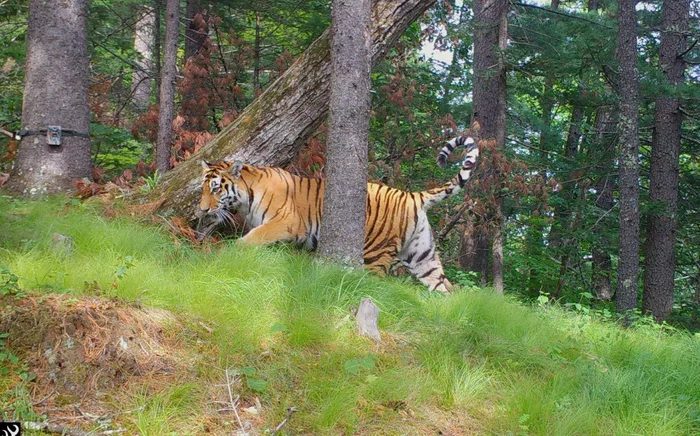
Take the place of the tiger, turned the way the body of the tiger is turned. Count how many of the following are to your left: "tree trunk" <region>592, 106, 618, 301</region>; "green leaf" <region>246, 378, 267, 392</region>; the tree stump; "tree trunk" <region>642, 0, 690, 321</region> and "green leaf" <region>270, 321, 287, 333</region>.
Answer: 3

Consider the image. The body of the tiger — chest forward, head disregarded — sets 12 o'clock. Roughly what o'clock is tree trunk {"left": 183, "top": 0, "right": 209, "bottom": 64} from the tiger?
The tree trunk is roughly at 2 o'clock from the tiger.

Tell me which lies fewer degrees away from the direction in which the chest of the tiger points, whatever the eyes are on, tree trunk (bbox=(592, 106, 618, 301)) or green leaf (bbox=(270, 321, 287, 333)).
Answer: the green leaf

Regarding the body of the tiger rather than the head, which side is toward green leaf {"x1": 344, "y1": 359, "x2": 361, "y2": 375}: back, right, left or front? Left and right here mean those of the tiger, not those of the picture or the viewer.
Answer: left

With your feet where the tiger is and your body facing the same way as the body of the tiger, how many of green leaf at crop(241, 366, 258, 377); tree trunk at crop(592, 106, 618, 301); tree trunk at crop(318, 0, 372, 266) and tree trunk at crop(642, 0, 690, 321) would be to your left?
2

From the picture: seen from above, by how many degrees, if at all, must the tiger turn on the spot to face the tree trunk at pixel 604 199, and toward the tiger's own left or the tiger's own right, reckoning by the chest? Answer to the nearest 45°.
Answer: approximately 135° to the tiger's own right

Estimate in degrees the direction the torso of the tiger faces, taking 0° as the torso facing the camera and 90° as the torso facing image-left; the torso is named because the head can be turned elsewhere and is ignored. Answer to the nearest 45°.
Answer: approximately 90°

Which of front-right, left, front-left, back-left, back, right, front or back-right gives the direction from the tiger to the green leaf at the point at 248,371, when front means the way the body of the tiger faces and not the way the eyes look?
left

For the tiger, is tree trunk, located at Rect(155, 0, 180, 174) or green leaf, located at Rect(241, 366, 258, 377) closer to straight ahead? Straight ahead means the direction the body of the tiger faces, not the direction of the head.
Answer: the tree trunk
